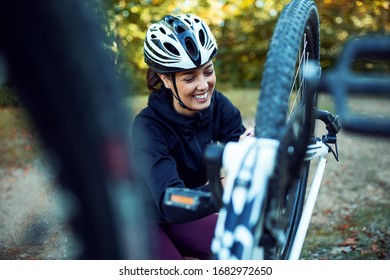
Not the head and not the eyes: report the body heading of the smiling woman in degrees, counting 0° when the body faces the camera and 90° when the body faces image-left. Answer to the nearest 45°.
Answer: approximately 315°

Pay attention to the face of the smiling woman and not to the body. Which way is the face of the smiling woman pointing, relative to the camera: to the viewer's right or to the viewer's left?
to the viewer's right
